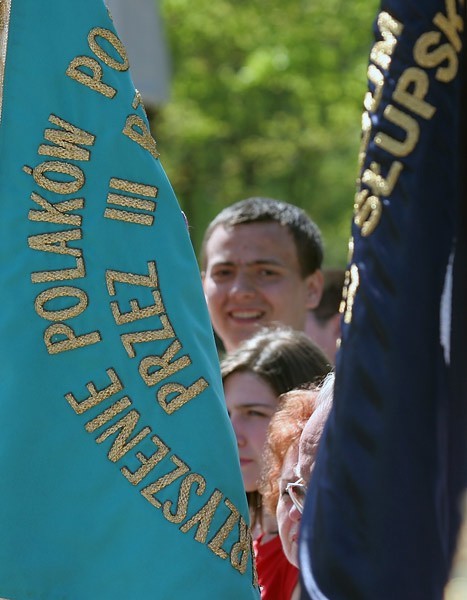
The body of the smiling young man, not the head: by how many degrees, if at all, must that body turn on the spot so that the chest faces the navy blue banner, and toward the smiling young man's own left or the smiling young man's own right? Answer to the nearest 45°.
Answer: approximately 45° to the smiling young man's own left

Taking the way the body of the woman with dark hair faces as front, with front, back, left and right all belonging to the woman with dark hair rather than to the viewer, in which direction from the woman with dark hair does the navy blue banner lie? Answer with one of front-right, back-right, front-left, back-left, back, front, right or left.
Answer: front-left

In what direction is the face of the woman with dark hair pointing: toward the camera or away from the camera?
toward the camera

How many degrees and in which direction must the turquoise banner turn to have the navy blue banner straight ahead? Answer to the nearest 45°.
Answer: approximately 45° to its left

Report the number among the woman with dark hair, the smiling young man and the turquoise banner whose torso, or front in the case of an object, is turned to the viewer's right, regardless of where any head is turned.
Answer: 0

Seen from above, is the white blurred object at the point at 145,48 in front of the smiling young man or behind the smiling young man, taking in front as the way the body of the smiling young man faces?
behind

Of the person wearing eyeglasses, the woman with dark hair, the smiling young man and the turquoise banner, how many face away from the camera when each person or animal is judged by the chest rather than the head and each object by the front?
0

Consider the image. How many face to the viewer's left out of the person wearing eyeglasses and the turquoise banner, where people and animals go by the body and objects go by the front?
0

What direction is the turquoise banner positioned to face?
toward the camera

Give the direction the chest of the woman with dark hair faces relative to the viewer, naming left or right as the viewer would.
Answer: facing the viewer and to the left of the viewer

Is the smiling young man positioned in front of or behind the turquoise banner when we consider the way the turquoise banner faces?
behind
